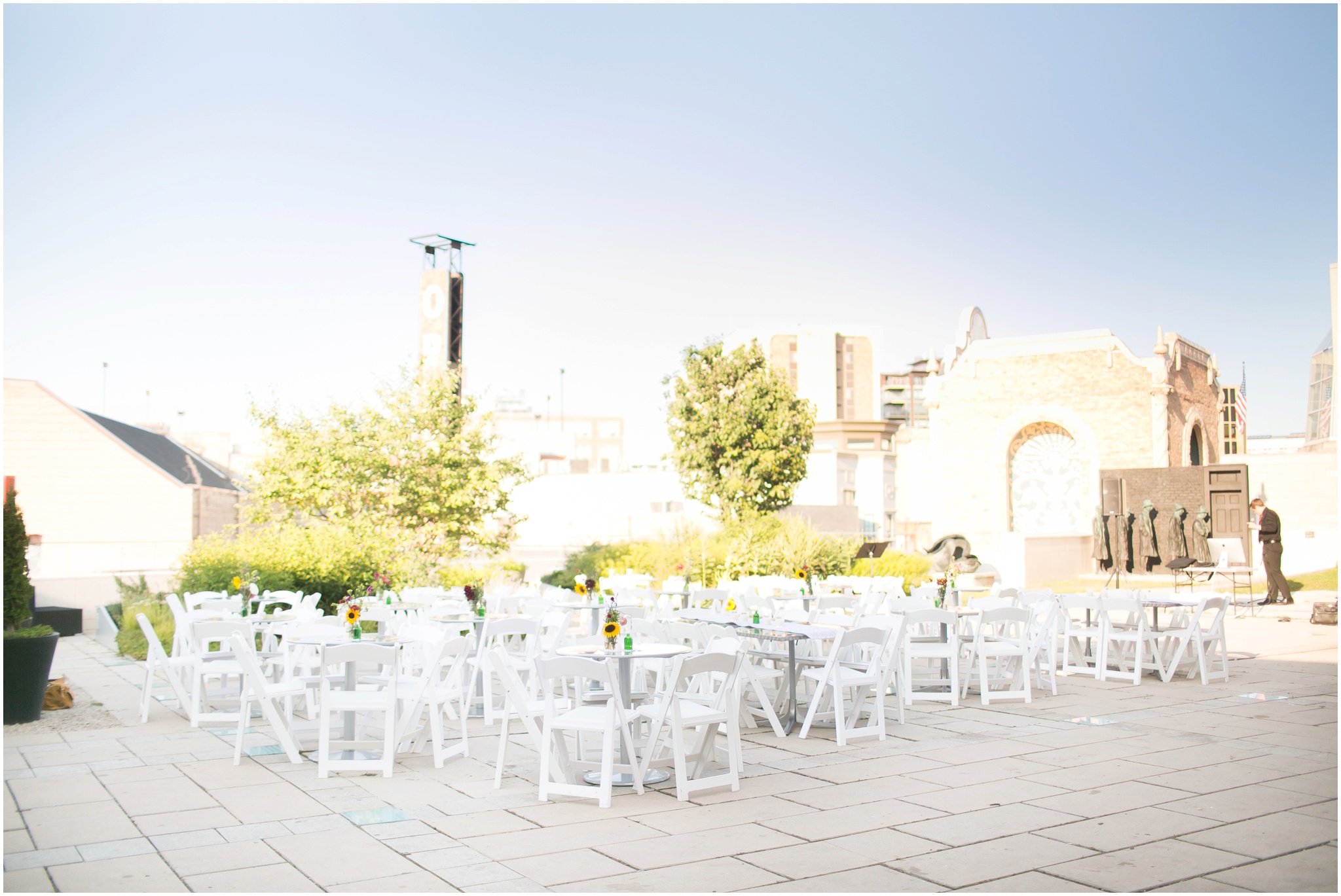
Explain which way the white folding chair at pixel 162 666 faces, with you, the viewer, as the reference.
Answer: facing to the right of the viewer

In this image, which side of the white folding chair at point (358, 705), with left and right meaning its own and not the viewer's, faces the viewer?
back

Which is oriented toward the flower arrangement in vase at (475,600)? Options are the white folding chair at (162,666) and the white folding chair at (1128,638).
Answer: the white folding chair at (162,666)

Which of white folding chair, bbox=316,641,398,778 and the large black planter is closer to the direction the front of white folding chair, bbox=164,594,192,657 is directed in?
the white folding chair

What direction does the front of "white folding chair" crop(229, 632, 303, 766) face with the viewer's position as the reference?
facing to the right of the viewer

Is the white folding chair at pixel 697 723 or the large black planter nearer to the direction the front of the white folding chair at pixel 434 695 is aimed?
the large black planter

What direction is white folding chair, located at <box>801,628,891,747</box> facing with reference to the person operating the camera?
facing away from the viewer and to the left of the viewer

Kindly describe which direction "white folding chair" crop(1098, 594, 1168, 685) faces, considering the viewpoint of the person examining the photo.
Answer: facing away from the viewer and to the right of the viewer

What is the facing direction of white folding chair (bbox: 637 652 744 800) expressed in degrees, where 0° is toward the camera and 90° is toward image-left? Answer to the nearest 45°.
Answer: approximately 135°

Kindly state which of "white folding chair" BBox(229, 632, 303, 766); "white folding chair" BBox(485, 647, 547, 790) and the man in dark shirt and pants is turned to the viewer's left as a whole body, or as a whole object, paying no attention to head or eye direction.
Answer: the man in dark shirt and pants
